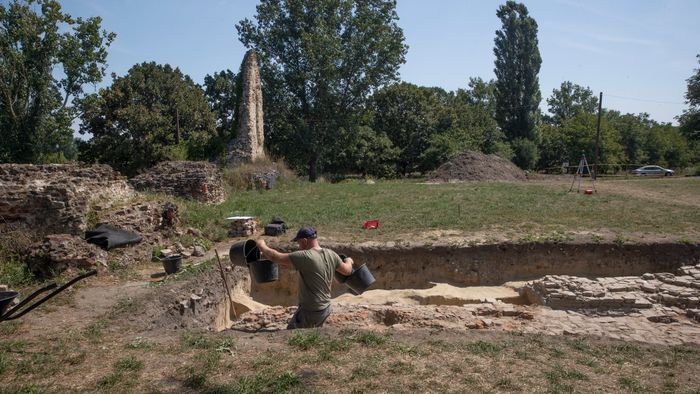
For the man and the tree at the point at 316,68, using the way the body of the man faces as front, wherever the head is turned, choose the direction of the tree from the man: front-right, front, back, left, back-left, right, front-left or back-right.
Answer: front-right

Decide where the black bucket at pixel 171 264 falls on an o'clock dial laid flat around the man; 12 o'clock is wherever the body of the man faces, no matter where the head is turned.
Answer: The black bucket is roughly at 12 o'clock from the man.

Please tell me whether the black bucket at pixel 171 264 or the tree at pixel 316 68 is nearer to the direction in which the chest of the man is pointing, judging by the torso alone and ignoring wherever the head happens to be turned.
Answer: the black bucket

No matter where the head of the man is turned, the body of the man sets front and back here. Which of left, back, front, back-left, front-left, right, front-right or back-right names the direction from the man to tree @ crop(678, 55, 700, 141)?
right

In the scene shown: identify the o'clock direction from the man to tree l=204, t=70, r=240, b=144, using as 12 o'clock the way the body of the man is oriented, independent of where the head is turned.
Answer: The tree is roughly at 1 o'clock from the man.

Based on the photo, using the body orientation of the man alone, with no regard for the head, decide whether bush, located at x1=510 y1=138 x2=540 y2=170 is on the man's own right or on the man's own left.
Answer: on the man's own right

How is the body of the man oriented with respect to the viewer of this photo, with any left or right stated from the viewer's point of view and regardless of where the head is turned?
facing away from the viewer and to the left of the viewer

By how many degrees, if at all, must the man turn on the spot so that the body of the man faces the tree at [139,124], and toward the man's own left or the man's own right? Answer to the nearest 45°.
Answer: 0° — they already face it

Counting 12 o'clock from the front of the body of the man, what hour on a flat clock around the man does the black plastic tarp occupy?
The black plastic tarp is roughly at 12 o'clock from the man.
